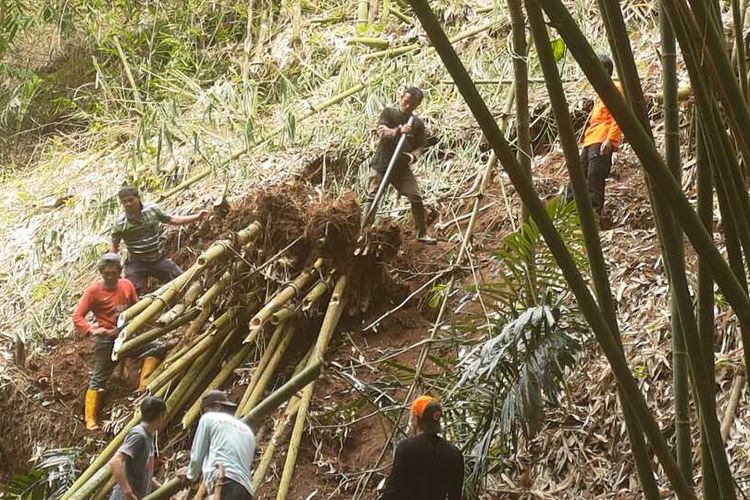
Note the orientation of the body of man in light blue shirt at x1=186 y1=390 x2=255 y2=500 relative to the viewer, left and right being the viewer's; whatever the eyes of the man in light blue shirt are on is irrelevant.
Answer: facing away from the viewer and to the left of the viewer

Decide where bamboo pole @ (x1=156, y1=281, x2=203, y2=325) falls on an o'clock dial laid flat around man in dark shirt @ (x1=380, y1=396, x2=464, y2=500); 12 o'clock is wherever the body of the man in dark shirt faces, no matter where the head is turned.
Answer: The bamboo pole is roughly at 11 o'clock from the man in dark shirt.

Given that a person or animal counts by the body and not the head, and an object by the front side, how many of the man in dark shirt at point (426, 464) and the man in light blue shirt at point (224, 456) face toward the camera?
0

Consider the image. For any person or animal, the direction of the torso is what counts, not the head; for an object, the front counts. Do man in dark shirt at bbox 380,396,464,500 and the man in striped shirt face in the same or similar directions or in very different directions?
very different directions

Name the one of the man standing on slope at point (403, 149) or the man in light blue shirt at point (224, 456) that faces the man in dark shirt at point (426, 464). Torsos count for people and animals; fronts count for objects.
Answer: the man standing on slope

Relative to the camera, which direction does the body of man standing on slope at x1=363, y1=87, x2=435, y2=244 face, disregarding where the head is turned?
toward the camera

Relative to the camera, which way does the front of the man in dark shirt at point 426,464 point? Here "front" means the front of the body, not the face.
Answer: away from the camera

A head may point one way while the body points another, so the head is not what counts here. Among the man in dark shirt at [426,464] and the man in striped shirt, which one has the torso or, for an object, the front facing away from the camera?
the man in dark shirt

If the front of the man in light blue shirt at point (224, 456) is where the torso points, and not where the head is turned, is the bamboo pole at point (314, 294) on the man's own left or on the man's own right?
on the man's own right

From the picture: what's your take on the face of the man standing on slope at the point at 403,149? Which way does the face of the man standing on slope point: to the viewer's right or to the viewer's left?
to the viewer's left

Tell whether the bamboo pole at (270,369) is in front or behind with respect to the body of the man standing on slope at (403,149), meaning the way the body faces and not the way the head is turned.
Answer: in front

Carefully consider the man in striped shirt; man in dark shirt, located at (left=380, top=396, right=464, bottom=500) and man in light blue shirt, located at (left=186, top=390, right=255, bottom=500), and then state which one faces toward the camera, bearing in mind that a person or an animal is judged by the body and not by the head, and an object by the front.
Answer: the man in striped shirt

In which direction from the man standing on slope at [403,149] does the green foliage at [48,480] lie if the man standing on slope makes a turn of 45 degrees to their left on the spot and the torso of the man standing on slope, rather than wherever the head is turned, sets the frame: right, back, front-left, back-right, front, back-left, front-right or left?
right

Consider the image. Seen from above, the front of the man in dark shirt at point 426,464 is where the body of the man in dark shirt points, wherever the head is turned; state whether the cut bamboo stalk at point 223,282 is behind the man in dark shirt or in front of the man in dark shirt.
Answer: in front

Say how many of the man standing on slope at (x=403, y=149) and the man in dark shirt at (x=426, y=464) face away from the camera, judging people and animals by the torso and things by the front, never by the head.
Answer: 1

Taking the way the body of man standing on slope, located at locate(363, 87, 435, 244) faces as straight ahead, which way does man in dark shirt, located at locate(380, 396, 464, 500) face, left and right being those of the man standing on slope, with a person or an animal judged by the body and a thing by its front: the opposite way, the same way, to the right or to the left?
the opposite way
